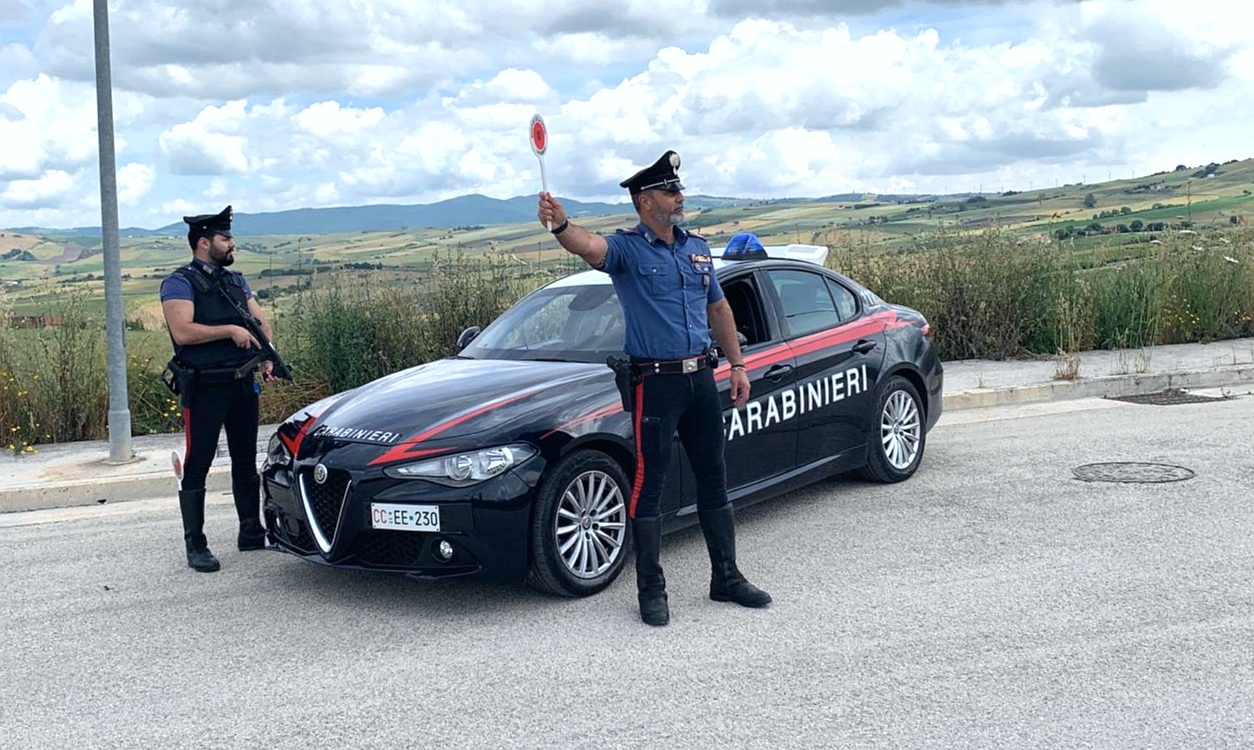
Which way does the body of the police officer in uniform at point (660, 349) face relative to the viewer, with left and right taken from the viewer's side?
facing the viewer and to the right of the viewer

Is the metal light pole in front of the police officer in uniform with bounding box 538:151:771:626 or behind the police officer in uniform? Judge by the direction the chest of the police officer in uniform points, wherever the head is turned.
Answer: behind

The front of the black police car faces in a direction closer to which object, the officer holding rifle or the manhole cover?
the officer holding rifle

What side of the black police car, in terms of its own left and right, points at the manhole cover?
back

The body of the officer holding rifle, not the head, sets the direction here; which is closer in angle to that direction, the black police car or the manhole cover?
the black police car

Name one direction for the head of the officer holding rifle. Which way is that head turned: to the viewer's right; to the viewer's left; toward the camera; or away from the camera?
to the viewer's right

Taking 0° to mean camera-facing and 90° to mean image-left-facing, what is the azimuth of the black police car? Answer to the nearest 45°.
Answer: approximately 45°

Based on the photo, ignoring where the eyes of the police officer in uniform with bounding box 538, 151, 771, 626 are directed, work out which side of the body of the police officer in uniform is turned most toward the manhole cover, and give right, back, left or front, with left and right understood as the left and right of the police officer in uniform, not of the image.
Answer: left

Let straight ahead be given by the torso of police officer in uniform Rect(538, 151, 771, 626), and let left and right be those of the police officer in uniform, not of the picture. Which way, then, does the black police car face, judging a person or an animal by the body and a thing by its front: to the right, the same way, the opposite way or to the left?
to the right

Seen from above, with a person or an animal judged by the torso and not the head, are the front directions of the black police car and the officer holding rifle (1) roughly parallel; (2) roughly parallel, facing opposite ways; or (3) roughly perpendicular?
roughly perpendicular

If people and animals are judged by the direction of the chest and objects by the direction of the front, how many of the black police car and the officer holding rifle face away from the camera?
0

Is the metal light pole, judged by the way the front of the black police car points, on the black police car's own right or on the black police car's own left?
on the black police car's own right

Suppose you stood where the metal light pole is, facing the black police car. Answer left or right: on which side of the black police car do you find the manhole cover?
left
